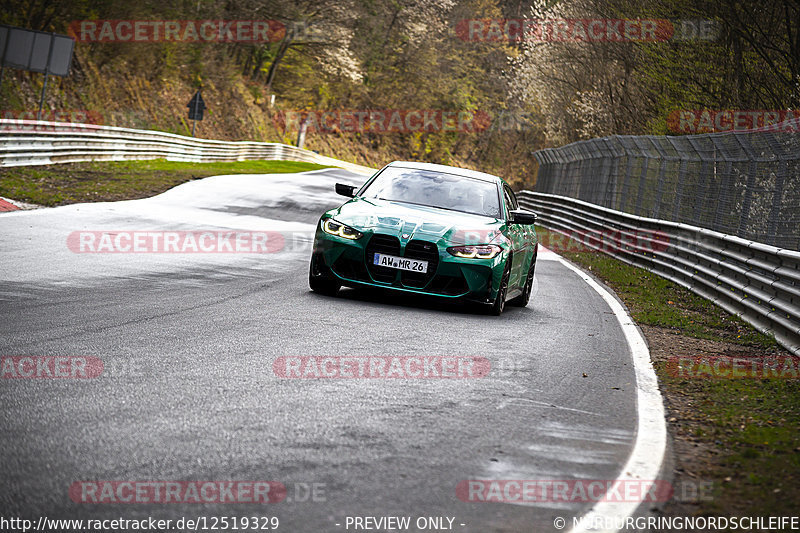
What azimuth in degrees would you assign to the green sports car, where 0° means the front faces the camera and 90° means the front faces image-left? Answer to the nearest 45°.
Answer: approximately 0°

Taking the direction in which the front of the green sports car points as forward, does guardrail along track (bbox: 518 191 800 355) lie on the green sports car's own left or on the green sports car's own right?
on the green sports car's own left

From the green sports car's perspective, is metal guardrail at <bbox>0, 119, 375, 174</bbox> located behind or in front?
behind

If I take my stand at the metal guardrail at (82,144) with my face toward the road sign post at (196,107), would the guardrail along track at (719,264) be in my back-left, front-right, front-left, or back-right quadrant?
back-right

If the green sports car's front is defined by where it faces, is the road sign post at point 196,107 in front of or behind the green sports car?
behind
